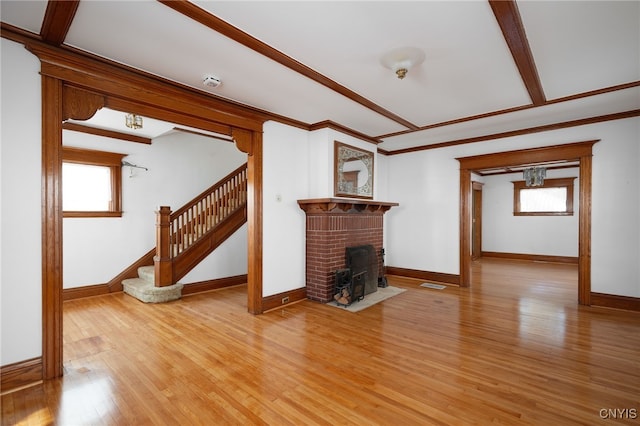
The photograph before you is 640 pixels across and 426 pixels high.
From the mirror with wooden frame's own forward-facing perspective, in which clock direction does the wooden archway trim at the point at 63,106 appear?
The wooden archway trim is roughly at 3 o'clock from the mirror with wooden frame.

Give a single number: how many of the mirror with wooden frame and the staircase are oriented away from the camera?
0

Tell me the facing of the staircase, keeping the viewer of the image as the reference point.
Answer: facing the viewer and to the left of the viewer

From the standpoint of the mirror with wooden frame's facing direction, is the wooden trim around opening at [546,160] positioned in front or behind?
in front

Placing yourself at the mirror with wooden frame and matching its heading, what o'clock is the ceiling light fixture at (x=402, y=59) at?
The ceiling light fixture is roughly at 1 o'clock from the mirror with wooden frame.

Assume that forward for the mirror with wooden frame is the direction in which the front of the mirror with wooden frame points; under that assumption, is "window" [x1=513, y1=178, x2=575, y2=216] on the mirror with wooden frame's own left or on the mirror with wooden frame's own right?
on the mirror with wooden frame's own left

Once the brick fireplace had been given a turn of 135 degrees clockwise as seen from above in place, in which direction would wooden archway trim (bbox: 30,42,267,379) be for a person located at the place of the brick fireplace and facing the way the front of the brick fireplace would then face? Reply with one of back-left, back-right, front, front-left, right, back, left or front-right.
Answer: front-left

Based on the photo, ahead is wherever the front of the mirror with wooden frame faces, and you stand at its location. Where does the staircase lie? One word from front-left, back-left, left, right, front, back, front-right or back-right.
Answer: back-right

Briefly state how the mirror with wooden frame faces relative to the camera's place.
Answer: facing the viewer and to the right of the viewer

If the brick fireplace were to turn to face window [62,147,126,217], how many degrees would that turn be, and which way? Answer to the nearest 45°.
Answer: approximately 135° to its right

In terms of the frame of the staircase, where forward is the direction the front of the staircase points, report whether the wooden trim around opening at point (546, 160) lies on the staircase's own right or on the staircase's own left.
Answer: on the staircase's own left
